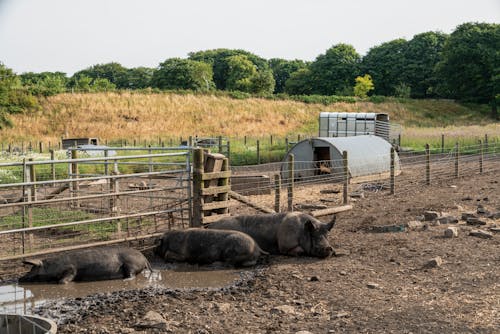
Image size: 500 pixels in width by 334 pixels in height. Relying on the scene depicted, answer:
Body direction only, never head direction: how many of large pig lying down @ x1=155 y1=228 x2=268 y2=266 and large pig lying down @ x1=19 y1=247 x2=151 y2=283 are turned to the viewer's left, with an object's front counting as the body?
2

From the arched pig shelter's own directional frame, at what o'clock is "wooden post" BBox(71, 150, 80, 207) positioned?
The wooden post is roughly at 12 o'clock from the arched pig shelter.

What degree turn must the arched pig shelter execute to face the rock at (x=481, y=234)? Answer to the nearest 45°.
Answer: approximately 45° to its left

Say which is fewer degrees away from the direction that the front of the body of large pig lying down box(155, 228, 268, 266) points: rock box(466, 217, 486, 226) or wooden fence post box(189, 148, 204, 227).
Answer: the wooden fence post

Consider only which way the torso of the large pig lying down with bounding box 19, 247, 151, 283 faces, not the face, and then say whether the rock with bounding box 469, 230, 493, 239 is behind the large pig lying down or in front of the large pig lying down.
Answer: behind

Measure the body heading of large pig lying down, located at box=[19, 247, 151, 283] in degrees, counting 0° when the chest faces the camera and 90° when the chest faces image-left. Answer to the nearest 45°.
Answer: approximately 90°

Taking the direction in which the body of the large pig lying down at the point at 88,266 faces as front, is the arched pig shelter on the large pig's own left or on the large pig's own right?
on the large pig's own right

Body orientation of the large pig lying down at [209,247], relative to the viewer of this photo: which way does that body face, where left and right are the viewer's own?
facing to the left of the viewer

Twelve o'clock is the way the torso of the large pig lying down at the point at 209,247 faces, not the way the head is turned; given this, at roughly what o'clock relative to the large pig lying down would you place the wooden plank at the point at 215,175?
The wooden plank is roughly at 3 o'clock from the large pig lying down.

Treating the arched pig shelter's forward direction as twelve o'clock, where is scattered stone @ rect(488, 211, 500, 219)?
The scattered stone is roughly at 10 o'clock from the arched pig shelter.
